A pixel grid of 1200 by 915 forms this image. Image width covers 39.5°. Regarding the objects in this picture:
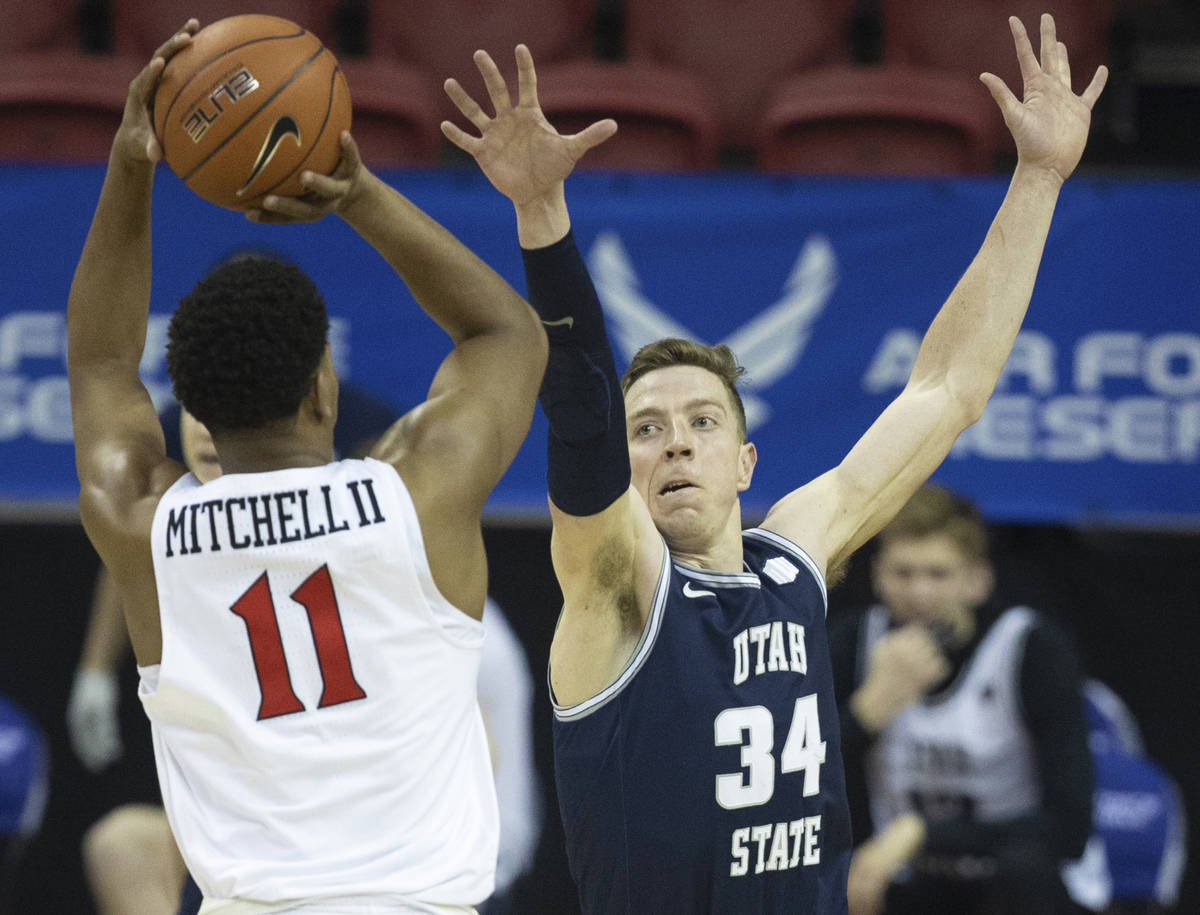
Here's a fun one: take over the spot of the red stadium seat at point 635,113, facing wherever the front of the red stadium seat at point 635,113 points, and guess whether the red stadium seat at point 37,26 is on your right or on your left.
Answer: on your right

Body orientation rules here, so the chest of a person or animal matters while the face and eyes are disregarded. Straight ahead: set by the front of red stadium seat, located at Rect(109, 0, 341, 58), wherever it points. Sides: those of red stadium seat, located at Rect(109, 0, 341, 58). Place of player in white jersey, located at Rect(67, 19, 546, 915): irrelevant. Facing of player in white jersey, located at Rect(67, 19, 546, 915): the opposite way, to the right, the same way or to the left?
the opposite way

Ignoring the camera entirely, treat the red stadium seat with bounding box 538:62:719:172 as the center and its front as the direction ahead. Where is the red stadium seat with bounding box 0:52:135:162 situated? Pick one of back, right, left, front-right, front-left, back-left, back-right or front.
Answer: right

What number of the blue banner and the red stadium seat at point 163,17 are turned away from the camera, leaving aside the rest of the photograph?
0

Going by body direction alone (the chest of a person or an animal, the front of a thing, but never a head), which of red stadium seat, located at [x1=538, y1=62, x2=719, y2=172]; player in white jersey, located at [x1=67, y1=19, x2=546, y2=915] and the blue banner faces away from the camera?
the player in white jersey

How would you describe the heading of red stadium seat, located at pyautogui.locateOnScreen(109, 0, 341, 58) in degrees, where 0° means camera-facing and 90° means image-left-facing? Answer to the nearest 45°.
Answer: approximately 0°

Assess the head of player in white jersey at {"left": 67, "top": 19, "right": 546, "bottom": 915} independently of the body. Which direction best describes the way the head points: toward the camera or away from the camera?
away from the camera

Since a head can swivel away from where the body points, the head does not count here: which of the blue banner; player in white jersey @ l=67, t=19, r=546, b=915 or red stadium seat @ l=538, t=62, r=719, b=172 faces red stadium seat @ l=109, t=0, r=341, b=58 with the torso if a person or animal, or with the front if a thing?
the player in white jersey

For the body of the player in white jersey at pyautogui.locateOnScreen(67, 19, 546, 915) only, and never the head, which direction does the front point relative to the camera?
away from the camera

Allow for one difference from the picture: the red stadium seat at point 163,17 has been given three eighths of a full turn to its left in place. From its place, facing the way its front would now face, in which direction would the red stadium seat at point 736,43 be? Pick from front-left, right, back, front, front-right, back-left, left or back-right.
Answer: front-right

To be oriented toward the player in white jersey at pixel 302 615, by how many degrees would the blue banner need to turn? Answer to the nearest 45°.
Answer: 0° — it already faces them

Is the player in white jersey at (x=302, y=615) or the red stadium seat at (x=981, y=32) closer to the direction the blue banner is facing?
the player in white jersey

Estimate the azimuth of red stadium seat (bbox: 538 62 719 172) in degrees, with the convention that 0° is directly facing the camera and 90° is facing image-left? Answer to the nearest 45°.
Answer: approximately 0°
